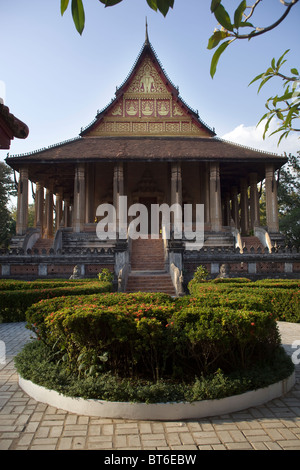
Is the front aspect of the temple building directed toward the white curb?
yes

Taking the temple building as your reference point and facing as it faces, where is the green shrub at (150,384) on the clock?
The green shrub is roughly at 12 o'clock from the temple building.

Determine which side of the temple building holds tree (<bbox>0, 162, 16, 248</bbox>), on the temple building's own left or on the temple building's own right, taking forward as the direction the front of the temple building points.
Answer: on the temple building's own right

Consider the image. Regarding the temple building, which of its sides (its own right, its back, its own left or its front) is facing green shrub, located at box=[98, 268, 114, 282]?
front

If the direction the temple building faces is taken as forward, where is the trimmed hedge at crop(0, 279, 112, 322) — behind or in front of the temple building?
in front

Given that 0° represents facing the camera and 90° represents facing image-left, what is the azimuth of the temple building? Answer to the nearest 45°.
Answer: approximately 0°

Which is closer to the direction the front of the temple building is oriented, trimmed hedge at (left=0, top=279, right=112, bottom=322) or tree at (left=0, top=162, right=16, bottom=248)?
the trimmed hedge
